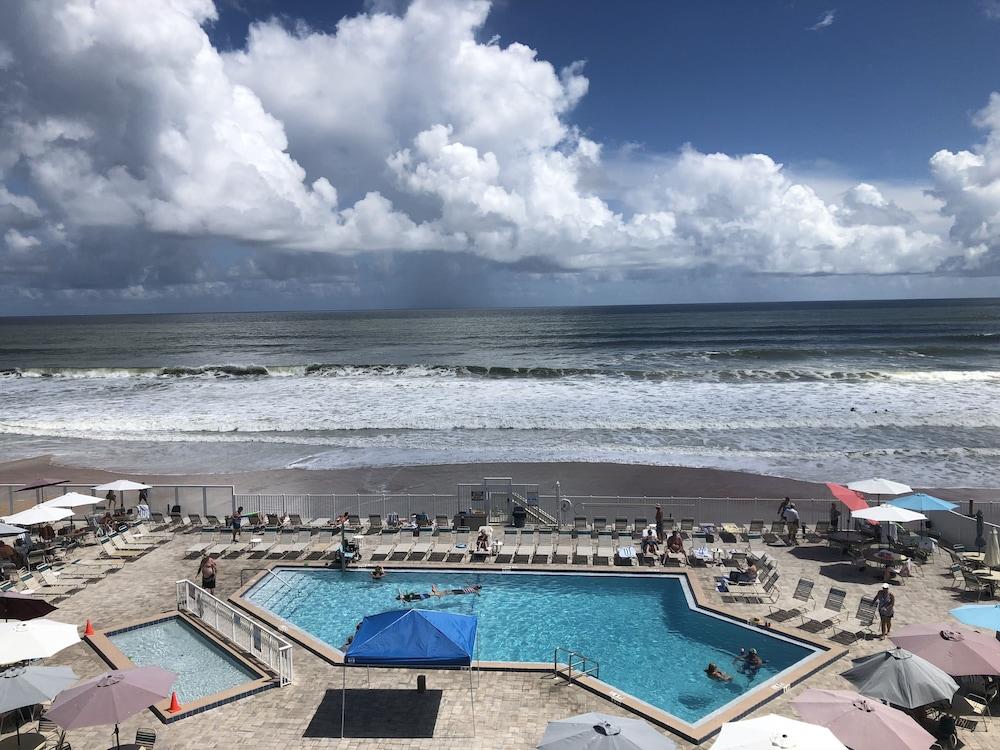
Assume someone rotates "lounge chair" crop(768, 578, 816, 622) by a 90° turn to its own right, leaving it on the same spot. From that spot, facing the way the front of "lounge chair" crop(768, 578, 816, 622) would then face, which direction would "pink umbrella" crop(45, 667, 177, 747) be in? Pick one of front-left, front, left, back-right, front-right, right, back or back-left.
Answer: left

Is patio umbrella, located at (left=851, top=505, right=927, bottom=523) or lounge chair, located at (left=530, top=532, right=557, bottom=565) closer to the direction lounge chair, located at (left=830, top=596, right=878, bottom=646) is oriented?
the lounge chair

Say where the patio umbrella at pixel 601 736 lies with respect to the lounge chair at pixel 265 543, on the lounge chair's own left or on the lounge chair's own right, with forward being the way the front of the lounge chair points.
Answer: on the lounge chair's own left

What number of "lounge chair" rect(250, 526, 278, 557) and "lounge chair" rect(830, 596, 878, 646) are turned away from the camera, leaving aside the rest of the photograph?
0

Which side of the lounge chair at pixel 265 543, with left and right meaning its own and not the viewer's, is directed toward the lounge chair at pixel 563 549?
left

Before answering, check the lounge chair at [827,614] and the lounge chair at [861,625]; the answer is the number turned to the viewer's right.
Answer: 0

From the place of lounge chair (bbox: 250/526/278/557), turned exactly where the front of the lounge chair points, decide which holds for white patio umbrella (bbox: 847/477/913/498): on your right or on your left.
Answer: on your left

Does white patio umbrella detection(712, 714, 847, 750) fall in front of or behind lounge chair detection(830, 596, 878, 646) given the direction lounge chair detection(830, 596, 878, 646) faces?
in front

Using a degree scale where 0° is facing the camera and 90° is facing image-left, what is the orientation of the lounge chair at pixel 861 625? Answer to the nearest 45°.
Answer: approximately 45°

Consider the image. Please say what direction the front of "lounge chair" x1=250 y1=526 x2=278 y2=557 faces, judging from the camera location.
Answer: facing the viewer and to the left of the viewer

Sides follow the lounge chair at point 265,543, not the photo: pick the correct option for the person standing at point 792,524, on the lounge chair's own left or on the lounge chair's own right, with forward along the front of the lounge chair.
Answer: on the lounge chair's own left

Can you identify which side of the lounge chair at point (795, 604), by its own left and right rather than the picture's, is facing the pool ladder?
front

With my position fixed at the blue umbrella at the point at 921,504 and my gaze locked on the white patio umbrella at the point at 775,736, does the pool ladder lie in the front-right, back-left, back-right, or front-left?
front-right

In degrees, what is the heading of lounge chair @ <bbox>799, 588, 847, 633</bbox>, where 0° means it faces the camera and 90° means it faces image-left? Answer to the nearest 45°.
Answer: approximately 45°

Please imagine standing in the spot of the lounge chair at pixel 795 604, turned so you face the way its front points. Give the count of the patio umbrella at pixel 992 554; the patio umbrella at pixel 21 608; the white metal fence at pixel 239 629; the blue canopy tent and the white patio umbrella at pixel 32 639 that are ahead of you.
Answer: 4

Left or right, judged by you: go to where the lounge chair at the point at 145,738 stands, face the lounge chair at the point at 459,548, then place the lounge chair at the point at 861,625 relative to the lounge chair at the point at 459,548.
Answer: right

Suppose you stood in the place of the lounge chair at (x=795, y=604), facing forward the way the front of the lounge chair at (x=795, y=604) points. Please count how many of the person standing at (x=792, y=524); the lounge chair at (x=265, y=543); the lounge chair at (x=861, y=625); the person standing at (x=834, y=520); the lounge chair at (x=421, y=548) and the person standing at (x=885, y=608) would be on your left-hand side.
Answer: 2

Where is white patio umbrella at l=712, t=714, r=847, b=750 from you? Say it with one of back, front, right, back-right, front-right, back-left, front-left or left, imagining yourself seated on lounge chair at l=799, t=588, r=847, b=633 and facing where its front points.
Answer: front-left

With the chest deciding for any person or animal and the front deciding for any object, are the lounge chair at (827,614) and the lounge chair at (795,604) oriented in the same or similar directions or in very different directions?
same or similar directions

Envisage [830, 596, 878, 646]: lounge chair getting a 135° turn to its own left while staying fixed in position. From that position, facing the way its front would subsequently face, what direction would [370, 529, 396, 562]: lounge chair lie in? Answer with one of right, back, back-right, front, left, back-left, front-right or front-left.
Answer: back
